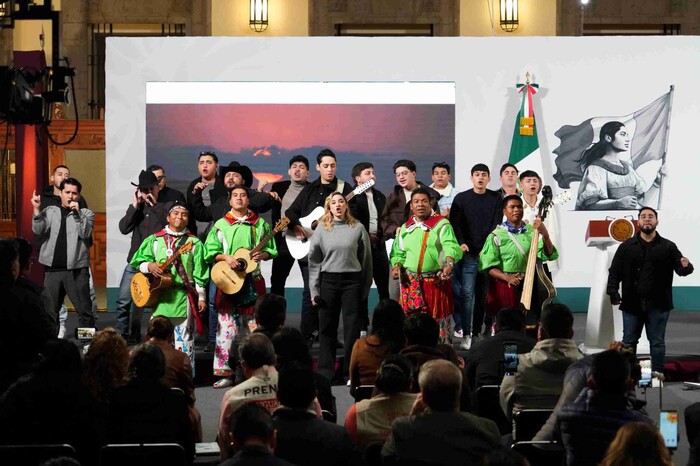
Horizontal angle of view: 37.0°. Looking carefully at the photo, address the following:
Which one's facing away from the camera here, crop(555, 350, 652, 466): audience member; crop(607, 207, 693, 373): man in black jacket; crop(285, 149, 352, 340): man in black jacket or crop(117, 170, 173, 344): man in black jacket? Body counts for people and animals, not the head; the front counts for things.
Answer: the audience member

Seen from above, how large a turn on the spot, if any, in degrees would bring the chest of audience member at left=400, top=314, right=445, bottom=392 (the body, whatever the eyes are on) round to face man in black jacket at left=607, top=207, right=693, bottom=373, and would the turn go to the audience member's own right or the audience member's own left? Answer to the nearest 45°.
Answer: approximately 45° to the audience member's own right

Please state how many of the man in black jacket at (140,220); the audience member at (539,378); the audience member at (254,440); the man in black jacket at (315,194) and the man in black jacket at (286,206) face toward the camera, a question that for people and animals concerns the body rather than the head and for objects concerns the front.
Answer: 3

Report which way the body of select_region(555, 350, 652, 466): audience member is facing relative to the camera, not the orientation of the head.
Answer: away from the camera

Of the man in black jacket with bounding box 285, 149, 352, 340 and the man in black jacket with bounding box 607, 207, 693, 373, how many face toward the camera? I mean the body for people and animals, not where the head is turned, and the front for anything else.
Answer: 2

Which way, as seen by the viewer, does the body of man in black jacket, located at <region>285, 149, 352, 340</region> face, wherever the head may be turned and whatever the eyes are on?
toward the camera

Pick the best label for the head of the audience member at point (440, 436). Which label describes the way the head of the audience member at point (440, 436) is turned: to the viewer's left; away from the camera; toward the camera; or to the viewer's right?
away from the camera

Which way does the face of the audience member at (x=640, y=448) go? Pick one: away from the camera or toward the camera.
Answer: away from the camera

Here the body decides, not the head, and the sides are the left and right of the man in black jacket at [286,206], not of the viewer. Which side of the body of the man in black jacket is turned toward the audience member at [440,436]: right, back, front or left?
front

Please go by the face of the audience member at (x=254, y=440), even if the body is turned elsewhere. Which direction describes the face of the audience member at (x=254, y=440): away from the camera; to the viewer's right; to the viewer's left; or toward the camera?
away from the camera

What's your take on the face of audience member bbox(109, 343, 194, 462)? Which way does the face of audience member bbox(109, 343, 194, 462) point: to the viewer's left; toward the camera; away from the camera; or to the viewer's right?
away from the camera

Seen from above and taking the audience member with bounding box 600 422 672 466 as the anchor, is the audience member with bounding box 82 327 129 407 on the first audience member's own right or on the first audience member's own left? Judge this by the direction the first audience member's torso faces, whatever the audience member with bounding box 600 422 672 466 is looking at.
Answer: on the first audience member's own left

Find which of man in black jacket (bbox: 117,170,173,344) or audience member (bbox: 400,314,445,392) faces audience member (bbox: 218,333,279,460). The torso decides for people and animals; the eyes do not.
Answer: the man in black jacket

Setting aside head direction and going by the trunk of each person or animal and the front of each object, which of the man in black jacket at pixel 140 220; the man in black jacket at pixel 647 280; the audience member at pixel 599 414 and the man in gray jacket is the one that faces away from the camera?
the audience member

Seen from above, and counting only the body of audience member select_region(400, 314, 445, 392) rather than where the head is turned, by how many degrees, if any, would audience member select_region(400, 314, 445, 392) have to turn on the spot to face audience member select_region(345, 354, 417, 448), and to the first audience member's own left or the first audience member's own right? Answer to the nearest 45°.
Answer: approximately 180°

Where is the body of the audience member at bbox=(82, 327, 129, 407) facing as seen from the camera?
away from the camera

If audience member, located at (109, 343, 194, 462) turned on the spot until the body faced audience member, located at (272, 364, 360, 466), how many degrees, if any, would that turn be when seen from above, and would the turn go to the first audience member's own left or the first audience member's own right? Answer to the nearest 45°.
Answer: approximately 135° to the first audience member's own right

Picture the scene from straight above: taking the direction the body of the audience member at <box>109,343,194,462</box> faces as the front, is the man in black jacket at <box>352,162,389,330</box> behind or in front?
in front

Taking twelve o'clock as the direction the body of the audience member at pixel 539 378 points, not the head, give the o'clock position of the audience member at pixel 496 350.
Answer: the audience member at pixel 496 350 is roughly at 11 o'clock from the audience member at pixel 539 378.

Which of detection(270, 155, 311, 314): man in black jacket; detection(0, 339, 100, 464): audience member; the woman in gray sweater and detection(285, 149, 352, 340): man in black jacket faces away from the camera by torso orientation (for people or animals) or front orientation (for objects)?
the audience member
